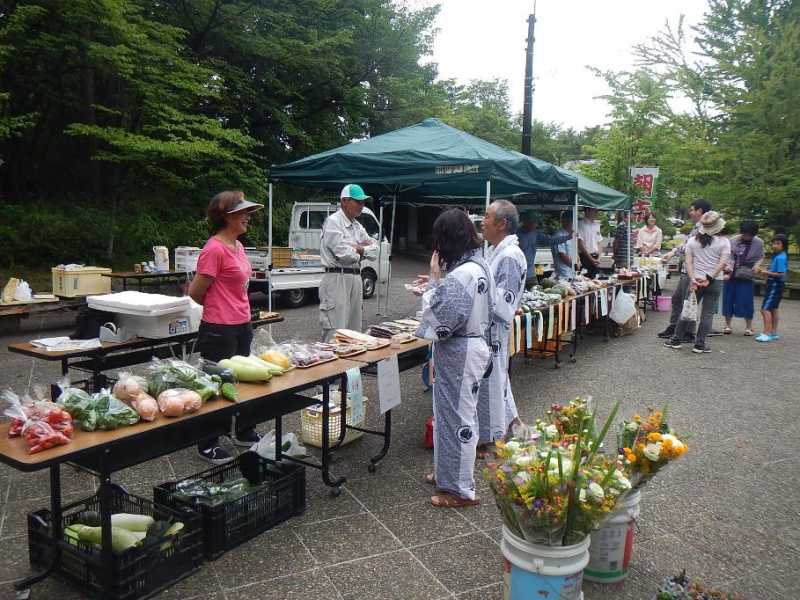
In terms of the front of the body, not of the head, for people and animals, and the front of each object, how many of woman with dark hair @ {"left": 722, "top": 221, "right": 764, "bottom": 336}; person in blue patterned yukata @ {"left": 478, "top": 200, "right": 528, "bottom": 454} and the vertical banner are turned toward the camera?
2

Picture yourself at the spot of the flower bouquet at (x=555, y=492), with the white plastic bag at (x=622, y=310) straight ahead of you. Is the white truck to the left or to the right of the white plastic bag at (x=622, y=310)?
left

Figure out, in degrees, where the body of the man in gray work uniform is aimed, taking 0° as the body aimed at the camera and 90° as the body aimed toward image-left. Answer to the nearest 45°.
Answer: approximately 315°

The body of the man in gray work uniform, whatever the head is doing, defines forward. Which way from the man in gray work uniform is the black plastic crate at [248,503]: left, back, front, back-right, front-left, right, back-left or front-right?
front-right

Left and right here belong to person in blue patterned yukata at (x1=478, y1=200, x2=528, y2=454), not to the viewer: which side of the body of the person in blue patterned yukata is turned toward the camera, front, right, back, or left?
left

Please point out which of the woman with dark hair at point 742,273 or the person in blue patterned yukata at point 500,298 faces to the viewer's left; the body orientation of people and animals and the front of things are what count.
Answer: the person in blue patterned yukata

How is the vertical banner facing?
toward the camera

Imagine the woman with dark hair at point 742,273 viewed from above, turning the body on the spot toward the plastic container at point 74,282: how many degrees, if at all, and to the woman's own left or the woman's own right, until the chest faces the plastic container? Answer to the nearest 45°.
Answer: approximately 45° to the woman's own right

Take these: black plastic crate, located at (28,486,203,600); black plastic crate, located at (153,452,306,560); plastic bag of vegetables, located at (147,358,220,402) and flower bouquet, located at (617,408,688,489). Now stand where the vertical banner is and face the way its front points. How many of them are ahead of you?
4

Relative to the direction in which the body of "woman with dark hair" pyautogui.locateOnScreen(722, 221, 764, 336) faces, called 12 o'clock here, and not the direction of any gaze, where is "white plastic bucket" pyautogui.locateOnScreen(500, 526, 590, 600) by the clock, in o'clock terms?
The white plastic bucket is roughly at 12 o'clock from the woman with dark hair.

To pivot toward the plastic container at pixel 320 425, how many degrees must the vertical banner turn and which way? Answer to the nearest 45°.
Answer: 0° — it already faces it

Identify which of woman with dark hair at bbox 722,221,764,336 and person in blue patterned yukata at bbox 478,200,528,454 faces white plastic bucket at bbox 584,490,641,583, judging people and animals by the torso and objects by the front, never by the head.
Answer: the woman with dark hair

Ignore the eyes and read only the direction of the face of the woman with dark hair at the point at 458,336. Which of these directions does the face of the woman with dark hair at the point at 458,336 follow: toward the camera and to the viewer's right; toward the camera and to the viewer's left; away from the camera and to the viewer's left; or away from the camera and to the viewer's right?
away from the camera and to the viewer's left

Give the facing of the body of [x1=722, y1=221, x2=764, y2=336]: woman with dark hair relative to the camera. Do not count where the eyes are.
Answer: toward the camera
